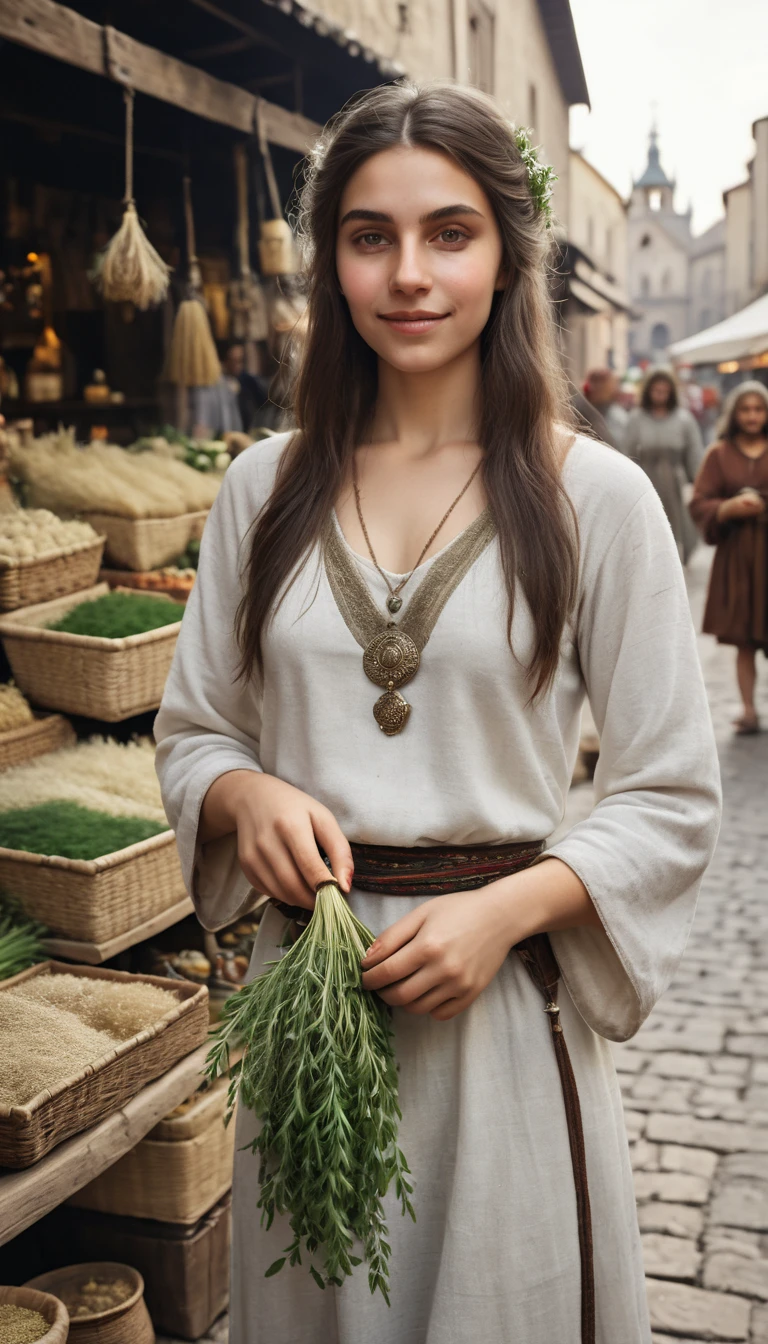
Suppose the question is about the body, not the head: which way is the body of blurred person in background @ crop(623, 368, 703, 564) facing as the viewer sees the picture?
toward the camera

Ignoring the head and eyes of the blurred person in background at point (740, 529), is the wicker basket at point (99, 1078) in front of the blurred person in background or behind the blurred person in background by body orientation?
in front

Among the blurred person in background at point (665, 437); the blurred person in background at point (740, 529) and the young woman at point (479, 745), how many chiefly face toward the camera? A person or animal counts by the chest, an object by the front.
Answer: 3

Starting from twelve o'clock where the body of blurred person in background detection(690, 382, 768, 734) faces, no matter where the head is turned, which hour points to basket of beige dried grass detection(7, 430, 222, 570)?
The basket of beige dried grass is roughly at 1 o'clock from the blurred person in background.

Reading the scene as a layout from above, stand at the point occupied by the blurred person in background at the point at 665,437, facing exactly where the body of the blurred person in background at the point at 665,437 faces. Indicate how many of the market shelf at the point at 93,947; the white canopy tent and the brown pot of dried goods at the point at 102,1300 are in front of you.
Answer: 2

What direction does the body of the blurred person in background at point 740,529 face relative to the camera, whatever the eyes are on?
toward the camera

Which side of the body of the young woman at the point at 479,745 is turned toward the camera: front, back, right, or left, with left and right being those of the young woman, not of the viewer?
front

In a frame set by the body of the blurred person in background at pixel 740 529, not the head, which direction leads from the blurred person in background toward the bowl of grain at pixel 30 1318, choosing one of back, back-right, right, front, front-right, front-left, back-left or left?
front

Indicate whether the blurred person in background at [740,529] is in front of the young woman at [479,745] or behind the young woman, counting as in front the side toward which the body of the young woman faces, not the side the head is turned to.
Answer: behind

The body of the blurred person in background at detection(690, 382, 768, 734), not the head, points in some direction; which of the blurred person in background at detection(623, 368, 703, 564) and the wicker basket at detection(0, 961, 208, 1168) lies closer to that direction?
the wicker basket

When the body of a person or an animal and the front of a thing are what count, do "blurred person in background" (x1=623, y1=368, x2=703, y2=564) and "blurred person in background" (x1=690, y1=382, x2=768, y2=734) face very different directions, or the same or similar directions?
same or similar directions

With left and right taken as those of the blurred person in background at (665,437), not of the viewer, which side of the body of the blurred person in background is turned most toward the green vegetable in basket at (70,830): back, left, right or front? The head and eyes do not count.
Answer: front

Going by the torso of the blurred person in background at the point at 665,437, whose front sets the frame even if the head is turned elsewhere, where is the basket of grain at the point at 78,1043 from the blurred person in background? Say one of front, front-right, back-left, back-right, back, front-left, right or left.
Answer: front

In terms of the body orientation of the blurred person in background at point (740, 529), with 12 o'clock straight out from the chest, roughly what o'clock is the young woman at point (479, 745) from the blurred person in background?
The young woman is roughly at 12 o'clock from the blurred person in background.

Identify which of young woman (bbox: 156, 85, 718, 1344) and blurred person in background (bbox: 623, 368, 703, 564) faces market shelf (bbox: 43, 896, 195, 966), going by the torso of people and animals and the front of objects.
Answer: the blurred person in background

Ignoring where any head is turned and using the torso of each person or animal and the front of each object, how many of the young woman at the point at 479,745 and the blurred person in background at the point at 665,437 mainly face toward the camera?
2
